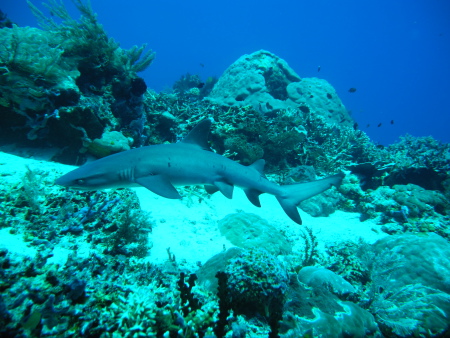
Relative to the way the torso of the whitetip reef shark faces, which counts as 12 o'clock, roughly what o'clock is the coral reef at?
The coral reef is roughly at 1 o'clock from the whitetip reef shark.

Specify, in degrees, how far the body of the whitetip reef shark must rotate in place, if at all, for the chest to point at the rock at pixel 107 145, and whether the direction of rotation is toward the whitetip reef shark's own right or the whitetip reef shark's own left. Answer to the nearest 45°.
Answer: approximately 45° to the whitetip reef shark's own right

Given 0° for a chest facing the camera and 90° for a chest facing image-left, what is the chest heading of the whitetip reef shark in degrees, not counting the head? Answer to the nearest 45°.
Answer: approximately 90°

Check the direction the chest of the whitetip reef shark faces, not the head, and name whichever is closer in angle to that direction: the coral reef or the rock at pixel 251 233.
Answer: the coral reef
